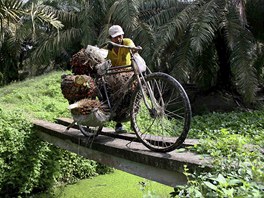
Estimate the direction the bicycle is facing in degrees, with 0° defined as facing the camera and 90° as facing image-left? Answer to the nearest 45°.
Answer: approximately 315°

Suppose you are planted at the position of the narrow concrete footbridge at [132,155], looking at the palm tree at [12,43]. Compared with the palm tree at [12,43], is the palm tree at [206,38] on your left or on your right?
right

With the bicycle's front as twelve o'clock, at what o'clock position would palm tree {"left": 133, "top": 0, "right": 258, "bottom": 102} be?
The palm tree is roughly at 8 o'clock from the bicycle.

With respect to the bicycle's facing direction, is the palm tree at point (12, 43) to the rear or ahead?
to the rear
